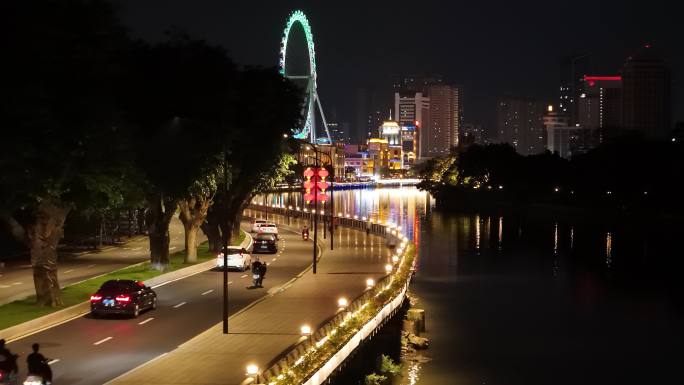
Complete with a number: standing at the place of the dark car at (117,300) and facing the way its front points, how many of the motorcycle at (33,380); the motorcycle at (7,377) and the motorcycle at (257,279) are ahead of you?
1

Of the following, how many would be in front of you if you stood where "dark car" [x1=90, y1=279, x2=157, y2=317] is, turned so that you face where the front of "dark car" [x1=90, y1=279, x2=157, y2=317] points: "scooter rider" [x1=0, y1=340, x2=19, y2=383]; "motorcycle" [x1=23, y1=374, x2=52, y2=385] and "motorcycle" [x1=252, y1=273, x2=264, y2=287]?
1

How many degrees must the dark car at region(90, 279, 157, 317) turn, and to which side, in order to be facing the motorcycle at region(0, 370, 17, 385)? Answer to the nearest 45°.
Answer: approximately 135° to its right

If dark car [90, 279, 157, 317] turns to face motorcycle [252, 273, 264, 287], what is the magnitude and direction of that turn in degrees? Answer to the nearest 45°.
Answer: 0° — it already faces it

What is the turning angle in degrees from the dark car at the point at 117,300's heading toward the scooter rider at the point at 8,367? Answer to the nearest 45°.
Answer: approximately 135° to its right

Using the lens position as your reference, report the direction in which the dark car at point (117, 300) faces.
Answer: facing away from the viewer and to the right of the viewer
